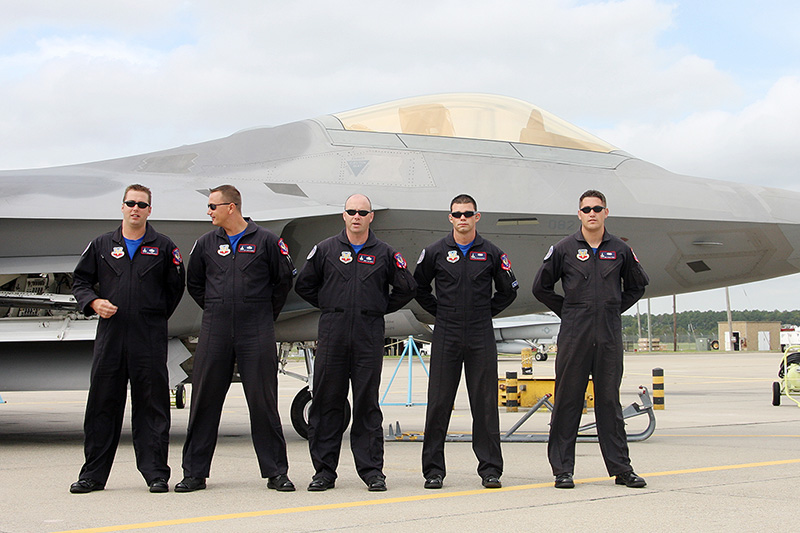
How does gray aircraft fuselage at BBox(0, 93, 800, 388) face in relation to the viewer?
to the viewer's right

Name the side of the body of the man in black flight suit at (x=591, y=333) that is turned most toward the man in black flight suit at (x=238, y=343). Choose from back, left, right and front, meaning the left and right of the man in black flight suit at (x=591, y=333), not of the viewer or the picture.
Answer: right

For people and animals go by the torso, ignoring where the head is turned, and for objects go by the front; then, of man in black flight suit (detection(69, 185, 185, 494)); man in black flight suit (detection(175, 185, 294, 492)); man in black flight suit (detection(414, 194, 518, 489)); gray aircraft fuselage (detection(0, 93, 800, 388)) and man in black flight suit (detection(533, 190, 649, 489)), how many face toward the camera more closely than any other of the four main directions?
4

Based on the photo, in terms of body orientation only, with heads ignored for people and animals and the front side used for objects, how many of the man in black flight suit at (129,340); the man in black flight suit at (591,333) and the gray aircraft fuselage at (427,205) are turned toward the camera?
2

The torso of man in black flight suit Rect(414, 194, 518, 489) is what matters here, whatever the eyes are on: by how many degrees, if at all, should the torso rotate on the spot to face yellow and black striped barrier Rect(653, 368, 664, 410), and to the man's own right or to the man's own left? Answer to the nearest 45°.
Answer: approximately 180°

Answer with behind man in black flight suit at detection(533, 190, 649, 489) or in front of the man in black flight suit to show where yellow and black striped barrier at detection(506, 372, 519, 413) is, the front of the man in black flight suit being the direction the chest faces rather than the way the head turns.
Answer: behind

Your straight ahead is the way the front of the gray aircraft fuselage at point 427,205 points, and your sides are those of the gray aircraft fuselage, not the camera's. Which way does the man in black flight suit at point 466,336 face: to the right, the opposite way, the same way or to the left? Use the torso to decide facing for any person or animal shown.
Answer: to the right

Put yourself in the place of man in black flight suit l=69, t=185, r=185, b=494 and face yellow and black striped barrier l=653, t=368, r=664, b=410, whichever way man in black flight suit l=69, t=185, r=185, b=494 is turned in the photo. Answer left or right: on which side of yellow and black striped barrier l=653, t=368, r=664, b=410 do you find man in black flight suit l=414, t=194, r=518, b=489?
right

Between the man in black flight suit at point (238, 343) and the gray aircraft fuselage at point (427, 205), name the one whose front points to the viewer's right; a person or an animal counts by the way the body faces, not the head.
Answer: the gray aircraft fuselage
